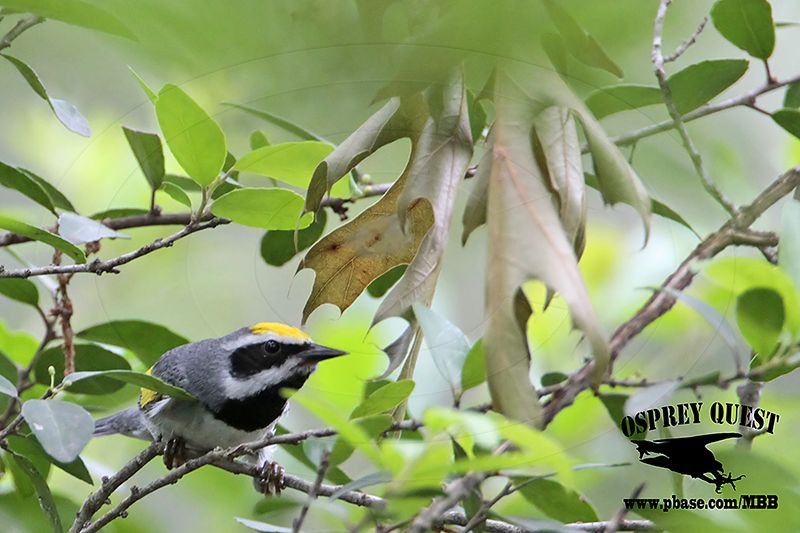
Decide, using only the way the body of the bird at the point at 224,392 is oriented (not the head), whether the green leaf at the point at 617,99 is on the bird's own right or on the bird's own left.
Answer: on the bird's own left

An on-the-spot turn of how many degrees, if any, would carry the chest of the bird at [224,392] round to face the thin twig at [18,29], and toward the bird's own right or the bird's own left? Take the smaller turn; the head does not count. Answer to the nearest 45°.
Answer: approximately 135° to the bird's own right

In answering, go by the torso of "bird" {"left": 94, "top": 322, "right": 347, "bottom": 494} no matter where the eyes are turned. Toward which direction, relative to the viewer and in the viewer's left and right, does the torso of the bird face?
facing to the right of the viewer

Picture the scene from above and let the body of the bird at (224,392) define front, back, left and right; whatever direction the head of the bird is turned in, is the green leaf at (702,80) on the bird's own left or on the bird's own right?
on the bird's own left
